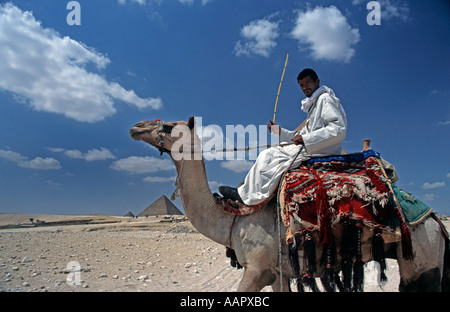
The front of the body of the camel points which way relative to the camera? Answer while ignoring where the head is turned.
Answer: to the viewer's left

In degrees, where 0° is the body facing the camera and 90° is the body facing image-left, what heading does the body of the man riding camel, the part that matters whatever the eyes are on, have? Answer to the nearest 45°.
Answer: approximately 90°
